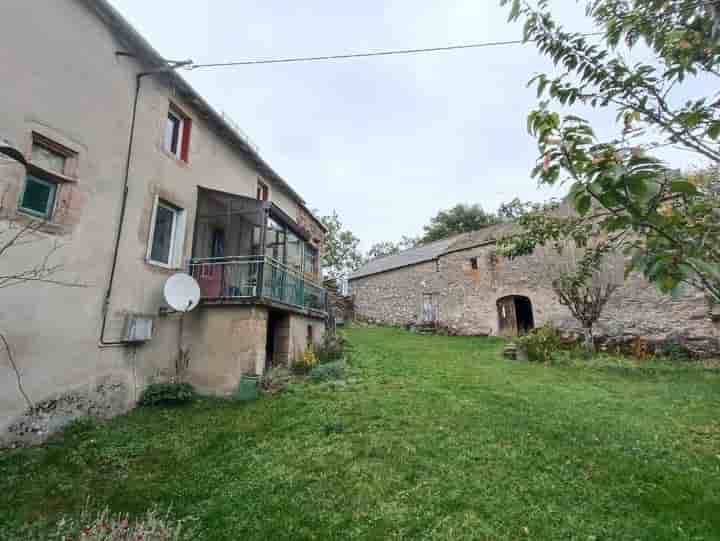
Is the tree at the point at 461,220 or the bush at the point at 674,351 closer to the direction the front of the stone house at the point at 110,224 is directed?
the bush

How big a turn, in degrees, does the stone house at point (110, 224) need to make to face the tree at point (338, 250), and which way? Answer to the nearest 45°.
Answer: approximately 90° to its left

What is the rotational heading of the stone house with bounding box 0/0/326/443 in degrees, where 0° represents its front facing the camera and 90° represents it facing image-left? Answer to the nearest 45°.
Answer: approximately 315°

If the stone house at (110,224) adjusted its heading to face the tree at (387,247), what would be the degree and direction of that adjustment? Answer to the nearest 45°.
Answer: approximately 90° to its left

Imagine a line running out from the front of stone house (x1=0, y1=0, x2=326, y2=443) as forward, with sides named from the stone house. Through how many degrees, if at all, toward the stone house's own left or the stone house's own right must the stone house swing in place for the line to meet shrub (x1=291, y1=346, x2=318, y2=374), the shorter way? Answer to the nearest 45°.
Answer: approximately 45° to the stone house's own left

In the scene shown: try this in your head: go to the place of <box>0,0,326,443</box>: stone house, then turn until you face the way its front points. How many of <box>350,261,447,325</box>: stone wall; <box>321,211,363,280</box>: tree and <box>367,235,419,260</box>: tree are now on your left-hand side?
3

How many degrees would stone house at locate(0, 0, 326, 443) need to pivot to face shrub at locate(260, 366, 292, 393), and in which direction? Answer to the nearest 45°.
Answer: approximately 45° to its left
